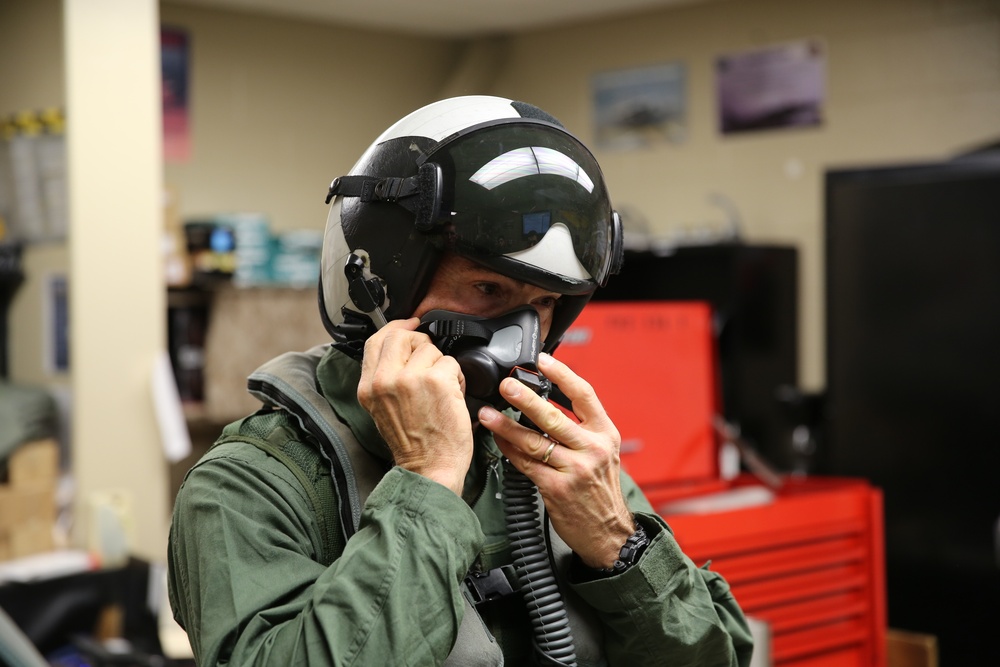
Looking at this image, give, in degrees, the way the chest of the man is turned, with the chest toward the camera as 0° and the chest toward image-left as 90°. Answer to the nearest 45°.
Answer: approximately 315°

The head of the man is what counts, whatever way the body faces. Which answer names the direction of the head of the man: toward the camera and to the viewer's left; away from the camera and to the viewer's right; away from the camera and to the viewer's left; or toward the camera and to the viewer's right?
toward the camera and to the viewer's right

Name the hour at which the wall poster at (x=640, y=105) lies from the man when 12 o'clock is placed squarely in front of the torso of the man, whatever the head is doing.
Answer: The wall poster is roughly at 8 o'clock from the man.

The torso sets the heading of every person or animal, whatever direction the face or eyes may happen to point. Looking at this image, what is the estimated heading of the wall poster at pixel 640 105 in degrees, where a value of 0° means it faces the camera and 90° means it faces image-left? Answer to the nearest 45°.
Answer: approximately 45°

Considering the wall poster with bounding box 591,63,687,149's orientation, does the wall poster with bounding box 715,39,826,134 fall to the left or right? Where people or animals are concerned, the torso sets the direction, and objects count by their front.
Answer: on its left

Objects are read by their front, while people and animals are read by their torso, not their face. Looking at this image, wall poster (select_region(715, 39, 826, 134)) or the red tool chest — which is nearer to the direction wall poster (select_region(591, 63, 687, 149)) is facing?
the red tool chest
